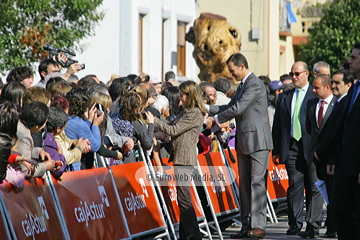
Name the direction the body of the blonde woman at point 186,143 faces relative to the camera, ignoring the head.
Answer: to the viewer's left

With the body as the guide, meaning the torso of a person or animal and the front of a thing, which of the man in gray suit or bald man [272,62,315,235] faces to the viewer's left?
the man in gray suit

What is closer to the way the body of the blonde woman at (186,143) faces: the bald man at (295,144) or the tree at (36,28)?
the tree

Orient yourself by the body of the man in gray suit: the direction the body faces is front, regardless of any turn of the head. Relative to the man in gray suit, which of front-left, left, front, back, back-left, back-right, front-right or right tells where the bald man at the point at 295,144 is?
back-right

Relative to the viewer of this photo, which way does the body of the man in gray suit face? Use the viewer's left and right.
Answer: facing to the left of the viewer

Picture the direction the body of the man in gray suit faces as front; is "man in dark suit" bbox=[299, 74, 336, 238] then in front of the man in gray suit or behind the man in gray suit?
behind

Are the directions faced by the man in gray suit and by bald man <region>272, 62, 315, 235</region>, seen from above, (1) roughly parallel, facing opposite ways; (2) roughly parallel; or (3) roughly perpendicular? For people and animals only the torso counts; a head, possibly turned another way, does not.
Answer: roughly perpendicular

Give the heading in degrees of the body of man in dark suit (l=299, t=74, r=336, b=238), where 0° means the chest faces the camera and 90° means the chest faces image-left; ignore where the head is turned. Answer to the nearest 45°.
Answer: approximately 45°

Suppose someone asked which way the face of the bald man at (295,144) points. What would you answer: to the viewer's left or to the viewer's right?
to the viewer's left

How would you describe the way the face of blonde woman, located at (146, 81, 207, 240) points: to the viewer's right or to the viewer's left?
to the viewer's left

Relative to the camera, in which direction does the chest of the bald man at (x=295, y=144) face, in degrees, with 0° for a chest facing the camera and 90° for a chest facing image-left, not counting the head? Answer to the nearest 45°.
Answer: approximately 0°
